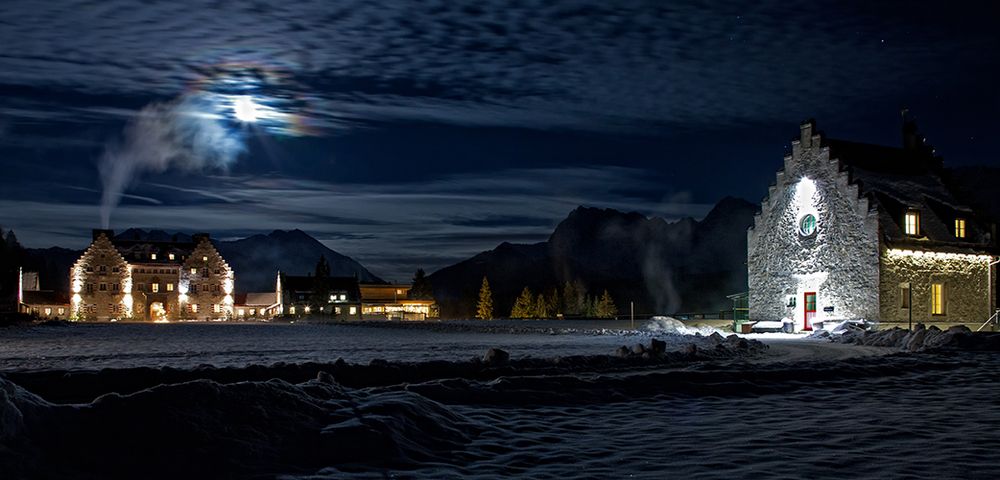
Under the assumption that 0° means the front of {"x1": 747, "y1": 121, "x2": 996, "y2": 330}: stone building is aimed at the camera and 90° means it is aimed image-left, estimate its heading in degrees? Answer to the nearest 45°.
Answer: approximately 45°
